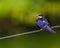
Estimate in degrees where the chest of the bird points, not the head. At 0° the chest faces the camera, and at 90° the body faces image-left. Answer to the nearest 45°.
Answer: approximately 90°
